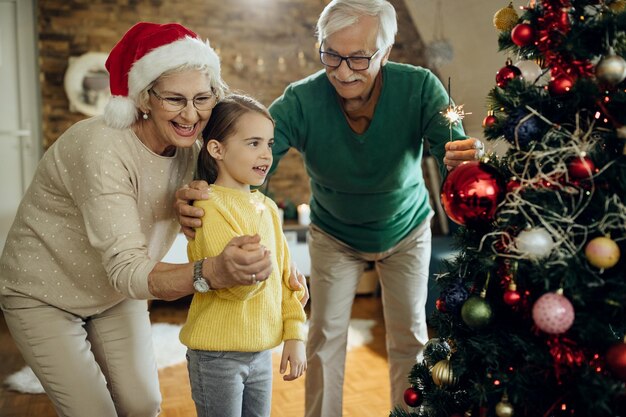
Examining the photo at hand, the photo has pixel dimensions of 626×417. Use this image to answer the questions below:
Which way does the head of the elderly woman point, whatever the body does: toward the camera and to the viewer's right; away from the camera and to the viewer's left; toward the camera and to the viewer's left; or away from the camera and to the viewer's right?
toward the camera and to the viewer's right

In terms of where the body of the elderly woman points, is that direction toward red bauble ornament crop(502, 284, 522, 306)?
yes

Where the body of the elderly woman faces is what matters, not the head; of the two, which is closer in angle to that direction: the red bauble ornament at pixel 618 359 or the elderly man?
the red bauble ornament

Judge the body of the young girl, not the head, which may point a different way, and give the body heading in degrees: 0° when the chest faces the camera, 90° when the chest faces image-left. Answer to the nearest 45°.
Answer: approximately 315°
